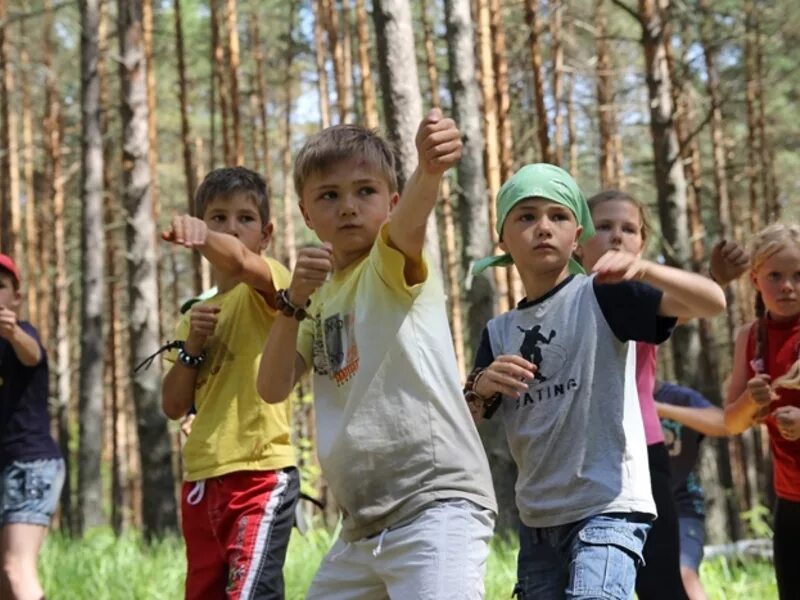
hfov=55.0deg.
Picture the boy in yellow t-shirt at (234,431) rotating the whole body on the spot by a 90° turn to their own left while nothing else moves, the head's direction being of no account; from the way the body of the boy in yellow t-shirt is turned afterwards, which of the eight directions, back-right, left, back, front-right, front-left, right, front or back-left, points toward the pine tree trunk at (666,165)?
left

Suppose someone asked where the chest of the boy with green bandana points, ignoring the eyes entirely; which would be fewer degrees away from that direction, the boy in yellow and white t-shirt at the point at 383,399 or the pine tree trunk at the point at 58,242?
the boy in yellow and white t-shirt

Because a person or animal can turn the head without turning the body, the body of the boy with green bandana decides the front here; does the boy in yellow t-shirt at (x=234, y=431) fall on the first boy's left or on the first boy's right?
on the first boy's right

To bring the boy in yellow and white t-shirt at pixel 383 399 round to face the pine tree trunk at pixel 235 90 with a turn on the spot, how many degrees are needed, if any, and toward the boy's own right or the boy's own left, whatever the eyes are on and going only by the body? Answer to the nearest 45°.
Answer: approximately 135° to the boy's own right

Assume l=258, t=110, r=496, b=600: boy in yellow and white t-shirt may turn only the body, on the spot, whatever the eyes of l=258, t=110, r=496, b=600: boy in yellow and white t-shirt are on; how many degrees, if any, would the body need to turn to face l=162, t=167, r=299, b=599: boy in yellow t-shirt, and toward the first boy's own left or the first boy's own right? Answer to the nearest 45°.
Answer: approximately 90° to the first boy's own right

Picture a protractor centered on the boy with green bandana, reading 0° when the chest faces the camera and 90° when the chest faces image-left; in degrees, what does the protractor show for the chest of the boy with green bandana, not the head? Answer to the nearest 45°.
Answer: approximately 45°

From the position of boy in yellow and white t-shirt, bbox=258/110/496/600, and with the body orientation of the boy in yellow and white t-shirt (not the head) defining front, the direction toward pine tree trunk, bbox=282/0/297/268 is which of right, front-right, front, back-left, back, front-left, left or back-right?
back-right

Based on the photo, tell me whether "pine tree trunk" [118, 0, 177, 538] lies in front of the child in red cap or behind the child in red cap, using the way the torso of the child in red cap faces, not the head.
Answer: behind

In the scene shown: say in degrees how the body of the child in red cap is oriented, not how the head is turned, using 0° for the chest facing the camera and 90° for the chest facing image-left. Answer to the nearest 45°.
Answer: approximately 45°
